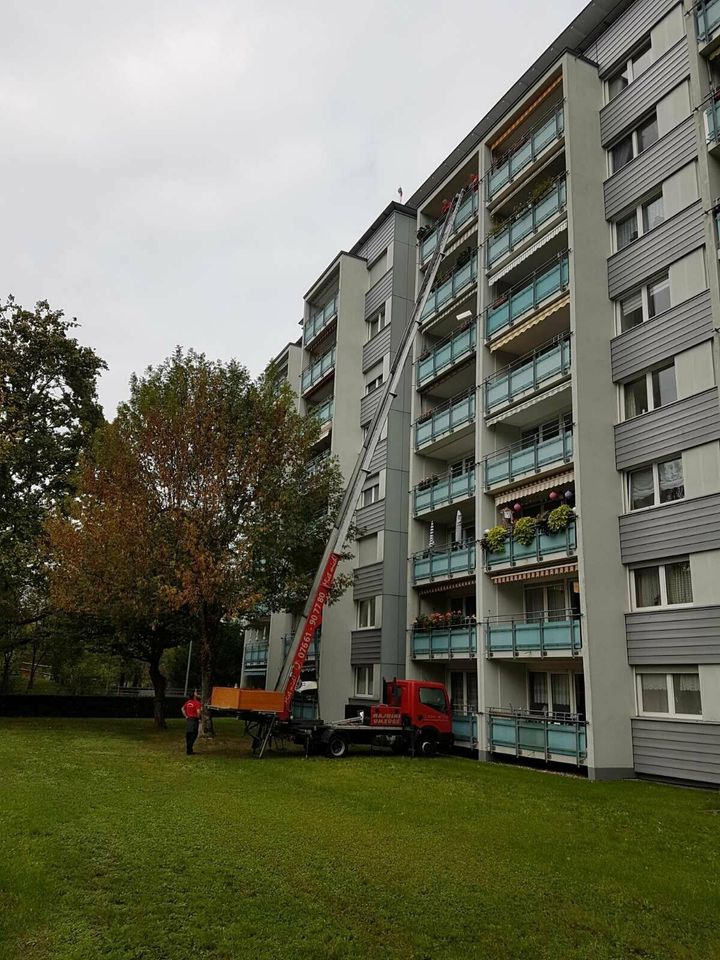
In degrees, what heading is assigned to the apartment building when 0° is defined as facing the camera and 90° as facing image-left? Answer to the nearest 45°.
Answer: approximately 45°

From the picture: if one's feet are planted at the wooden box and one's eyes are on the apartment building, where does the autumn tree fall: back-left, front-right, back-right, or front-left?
back-left

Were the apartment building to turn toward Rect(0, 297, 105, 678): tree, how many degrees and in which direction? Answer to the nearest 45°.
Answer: approximately 45° to its right
